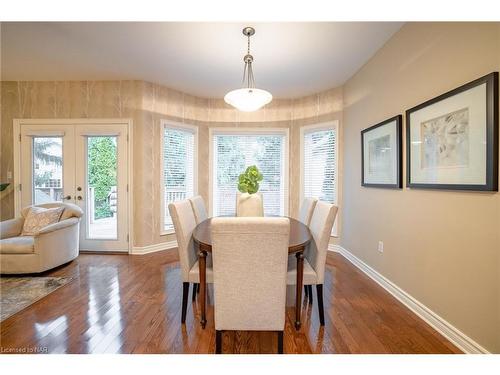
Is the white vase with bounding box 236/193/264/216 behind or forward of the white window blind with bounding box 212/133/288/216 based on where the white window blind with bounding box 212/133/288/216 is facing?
forward

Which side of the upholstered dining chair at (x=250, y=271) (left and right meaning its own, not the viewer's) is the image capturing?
back

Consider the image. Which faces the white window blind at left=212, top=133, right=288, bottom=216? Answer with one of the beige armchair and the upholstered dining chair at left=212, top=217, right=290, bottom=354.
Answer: the upholstered dining chair

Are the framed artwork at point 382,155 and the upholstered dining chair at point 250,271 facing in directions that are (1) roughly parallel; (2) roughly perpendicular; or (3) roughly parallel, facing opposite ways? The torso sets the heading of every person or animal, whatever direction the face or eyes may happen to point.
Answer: roughly perpendicular

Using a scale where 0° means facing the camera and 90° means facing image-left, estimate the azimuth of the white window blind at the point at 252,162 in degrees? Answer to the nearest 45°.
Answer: approximately 0°

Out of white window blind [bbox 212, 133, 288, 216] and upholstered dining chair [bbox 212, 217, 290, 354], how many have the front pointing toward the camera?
1

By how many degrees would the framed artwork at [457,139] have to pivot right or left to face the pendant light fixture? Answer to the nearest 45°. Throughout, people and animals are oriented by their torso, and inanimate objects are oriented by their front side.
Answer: approximately 45° to its right

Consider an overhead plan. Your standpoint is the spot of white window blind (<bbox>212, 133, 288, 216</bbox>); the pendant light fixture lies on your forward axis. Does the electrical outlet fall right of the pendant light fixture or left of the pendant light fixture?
left

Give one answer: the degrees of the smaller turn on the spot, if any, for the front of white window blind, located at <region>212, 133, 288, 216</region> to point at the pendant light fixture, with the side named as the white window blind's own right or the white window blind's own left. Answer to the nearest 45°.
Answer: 0° — it already faces it

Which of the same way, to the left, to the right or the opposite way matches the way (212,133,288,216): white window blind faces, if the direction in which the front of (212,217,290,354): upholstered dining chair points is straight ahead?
the opposite way

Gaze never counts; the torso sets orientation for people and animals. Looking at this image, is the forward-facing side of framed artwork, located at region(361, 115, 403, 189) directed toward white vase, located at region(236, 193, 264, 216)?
yes

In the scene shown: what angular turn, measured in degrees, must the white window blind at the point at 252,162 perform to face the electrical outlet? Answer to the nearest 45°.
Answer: approximately 45° to its left

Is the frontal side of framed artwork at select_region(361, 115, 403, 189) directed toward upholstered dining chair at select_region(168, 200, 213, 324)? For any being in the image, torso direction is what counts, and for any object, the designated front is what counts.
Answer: yes

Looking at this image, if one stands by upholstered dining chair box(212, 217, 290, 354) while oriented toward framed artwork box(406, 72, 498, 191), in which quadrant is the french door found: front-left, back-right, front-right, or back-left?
back-left
